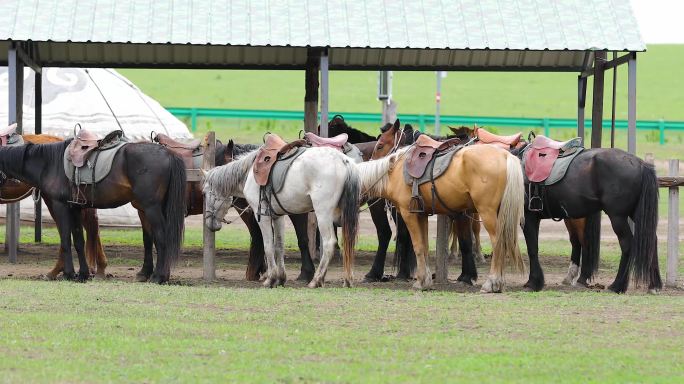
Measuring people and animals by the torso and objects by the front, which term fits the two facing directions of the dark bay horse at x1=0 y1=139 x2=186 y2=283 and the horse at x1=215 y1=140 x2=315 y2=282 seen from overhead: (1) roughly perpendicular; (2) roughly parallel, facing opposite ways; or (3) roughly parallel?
roughly parallel

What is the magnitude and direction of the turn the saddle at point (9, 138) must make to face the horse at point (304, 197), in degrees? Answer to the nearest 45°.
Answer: approximately 135° to its left

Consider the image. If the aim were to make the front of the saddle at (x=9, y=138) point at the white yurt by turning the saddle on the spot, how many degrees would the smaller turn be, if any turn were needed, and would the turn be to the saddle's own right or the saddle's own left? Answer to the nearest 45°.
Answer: approximately 90° to the saddle's own right

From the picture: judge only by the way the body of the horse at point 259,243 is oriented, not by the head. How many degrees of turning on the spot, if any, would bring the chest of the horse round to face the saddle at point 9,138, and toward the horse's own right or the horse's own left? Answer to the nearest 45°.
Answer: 0° — it already faces it

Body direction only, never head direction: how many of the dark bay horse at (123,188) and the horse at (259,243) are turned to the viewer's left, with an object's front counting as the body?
2

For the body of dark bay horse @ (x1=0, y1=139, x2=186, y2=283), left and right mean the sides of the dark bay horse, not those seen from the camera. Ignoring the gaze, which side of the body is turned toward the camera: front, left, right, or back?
left

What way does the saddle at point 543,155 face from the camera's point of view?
to the viewer's left

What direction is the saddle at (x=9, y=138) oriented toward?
to the viewer's left

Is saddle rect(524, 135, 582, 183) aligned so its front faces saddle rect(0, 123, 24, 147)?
yes

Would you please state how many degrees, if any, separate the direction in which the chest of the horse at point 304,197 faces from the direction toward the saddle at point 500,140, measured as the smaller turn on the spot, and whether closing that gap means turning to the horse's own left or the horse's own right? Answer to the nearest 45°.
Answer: approximately 135° to the horse's own right

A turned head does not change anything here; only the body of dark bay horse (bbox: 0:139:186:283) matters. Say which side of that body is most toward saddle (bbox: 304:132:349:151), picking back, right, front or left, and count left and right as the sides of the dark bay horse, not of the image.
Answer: back

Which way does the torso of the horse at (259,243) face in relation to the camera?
to the viewer's left

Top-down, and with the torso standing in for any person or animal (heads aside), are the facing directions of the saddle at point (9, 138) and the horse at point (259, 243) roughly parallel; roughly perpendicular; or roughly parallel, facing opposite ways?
roughly parallel

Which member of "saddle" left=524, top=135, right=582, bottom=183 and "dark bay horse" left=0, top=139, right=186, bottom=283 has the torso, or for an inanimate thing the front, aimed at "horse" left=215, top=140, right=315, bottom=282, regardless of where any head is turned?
the saddle

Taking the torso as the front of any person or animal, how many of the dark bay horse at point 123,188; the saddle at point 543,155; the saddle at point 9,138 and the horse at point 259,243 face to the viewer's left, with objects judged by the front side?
4
